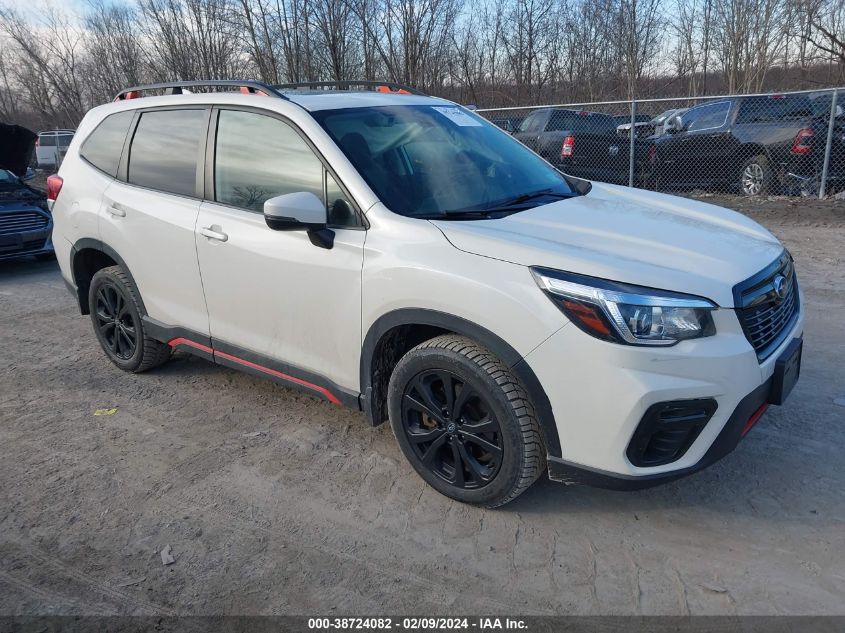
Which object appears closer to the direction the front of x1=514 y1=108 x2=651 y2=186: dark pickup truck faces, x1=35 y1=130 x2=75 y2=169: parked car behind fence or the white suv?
the parked car behind fence

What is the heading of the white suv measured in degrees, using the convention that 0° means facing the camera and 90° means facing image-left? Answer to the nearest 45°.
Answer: approximately 315°

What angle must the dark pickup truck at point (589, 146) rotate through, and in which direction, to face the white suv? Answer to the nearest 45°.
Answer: approximately 135° to its left

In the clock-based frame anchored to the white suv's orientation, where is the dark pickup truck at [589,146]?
The dark pickup truck is roughly at 8 o'clock from the white suv.

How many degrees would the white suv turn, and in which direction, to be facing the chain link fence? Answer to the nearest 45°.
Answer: approximately 90° to its left

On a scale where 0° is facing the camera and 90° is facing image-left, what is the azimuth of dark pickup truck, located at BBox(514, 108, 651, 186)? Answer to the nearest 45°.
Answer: approximately 135°
